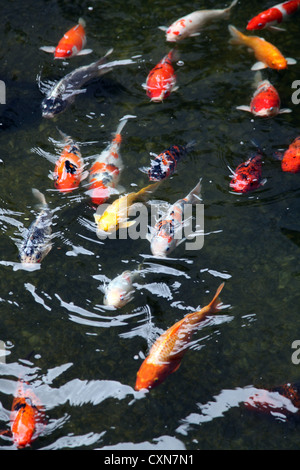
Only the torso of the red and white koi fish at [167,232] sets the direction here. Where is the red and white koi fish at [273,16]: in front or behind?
behind

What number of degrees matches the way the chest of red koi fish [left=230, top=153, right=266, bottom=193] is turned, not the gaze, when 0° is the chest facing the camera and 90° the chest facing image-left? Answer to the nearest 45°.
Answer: approximately 45°

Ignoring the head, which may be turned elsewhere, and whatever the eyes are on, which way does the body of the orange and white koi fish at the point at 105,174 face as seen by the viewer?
toward the camera

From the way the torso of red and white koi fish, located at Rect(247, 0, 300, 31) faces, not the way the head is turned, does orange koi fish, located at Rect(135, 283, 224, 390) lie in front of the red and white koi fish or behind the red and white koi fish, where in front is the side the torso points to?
in front

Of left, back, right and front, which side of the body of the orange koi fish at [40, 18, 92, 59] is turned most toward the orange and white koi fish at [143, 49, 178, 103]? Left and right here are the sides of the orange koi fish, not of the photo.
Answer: left

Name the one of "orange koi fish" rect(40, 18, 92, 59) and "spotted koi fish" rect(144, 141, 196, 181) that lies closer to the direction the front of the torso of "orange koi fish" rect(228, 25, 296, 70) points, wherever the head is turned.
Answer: the spotted koi fish

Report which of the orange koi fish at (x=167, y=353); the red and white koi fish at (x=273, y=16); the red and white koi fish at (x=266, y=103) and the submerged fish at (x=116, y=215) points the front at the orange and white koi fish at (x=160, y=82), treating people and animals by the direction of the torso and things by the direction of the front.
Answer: the red and white koi fish at (x=273, y=16)

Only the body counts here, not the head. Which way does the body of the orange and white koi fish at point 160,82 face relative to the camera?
toward the camera

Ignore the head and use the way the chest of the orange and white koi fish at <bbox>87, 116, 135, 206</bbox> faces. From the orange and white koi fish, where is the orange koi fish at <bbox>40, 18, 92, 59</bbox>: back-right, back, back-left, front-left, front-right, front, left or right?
back

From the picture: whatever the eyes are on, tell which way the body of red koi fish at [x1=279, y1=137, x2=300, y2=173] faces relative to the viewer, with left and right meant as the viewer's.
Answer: facing the viewer and to the left of the viewer
